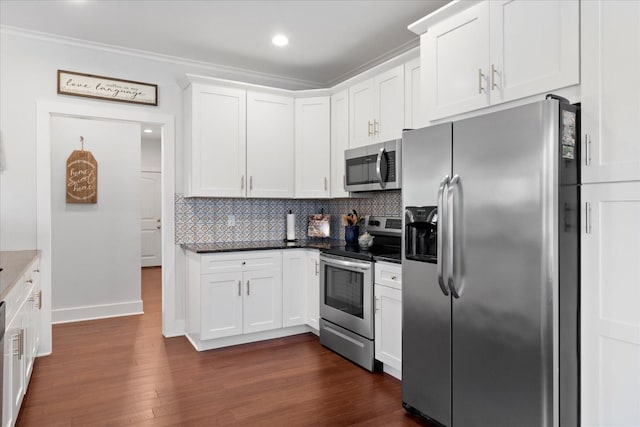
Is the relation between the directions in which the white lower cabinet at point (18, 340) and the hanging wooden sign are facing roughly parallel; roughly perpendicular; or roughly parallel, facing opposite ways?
roughly perpendicular

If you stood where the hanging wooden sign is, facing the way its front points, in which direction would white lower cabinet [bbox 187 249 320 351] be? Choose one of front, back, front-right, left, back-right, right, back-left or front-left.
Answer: front-left

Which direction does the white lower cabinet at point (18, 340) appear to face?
to the viewer's right

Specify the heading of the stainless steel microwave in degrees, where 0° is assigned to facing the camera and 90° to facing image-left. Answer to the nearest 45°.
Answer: approximately 45°
